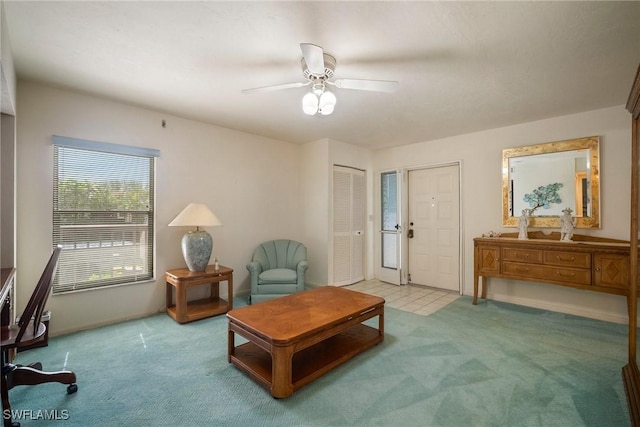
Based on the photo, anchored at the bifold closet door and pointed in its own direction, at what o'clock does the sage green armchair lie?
The sage green armchair is roughly at 3 o'clock from the bifold closet door.

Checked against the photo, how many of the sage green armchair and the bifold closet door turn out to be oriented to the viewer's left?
0

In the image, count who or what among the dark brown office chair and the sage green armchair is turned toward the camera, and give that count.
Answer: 1

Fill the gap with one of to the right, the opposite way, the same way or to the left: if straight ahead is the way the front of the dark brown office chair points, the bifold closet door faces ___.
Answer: to the left

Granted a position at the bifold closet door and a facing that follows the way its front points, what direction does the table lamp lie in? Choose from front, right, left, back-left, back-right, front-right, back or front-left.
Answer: right

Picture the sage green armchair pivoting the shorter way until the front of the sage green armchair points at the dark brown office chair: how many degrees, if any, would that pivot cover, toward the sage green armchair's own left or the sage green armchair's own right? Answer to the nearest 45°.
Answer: approximately 45° to the sage green armchair's own right

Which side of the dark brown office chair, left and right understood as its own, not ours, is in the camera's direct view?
left

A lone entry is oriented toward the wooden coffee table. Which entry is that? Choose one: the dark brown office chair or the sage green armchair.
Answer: the sage green armchair

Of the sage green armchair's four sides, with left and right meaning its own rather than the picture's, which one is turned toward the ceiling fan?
front

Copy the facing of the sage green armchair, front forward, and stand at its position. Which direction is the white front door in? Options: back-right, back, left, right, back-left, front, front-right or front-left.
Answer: left

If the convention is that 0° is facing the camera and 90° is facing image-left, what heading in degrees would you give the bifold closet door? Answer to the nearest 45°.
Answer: approximately 315°

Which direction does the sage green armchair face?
toward the camera

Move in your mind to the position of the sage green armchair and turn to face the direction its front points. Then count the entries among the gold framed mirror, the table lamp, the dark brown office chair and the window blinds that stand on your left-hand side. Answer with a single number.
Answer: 1

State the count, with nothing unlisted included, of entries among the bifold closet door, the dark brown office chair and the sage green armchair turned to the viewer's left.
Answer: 1
